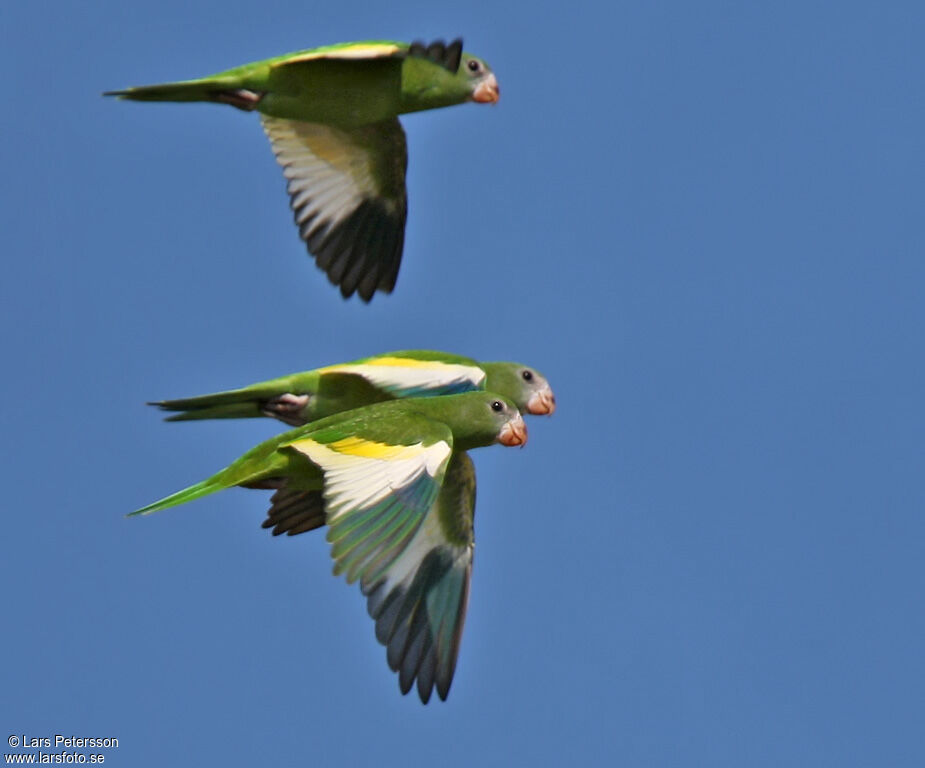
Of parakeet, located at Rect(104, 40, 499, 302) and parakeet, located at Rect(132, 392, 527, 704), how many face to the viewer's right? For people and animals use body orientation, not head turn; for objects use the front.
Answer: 2

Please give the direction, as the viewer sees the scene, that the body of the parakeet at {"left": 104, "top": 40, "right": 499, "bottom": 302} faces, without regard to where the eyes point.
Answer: to the viewer's right

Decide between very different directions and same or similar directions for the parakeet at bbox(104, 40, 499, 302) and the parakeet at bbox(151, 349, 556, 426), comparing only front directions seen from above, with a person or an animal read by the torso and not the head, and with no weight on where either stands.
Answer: same or similar directions

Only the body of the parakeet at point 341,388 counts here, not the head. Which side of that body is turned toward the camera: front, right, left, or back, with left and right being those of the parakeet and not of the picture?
right

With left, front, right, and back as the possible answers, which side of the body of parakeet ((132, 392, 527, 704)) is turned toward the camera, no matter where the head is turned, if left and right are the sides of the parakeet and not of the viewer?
right

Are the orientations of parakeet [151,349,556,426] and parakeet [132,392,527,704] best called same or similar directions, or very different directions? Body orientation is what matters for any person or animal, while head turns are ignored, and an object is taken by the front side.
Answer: same or similar directions

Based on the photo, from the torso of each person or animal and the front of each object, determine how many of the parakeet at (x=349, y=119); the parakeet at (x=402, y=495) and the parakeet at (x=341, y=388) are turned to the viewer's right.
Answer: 3
